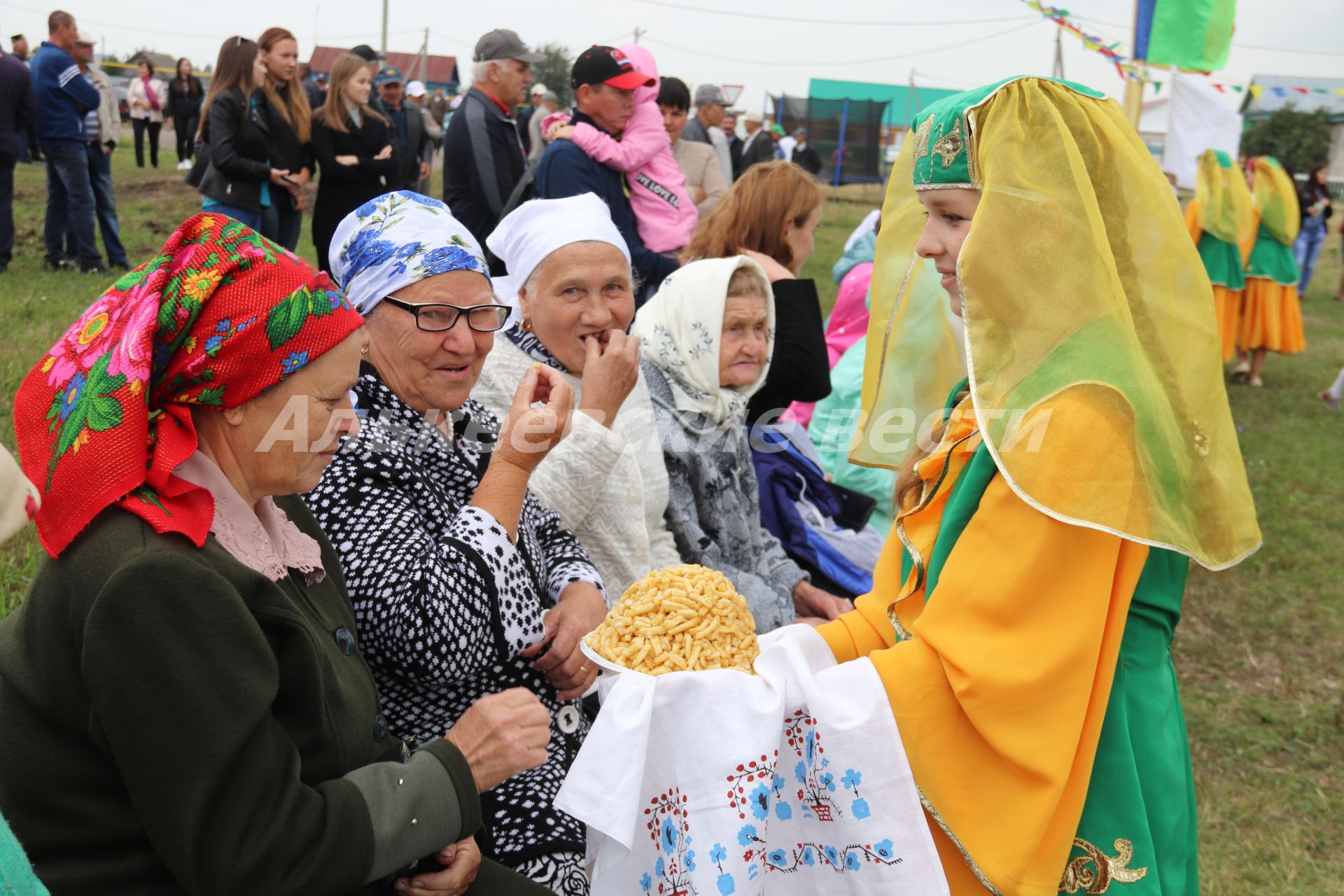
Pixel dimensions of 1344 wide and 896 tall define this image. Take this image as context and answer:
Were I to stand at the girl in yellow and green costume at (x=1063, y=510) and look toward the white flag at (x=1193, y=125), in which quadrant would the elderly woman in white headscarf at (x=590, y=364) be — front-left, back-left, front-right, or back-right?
front-left

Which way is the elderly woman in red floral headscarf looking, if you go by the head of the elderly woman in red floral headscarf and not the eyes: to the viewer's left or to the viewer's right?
to the viewer's right

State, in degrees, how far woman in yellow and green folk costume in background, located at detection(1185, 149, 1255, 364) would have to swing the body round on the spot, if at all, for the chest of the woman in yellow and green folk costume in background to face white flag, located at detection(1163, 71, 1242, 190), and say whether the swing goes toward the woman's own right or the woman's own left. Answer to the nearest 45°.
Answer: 0° — they already face it

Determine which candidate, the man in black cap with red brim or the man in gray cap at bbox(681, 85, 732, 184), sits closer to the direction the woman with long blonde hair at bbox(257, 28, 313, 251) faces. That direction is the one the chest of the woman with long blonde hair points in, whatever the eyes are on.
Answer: the man in black cap with red brim

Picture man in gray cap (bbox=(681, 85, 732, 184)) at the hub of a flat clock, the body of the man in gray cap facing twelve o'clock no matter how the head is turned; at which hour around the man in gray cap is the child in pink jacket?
The child in pink jacket is roughly at 3 o'clock from the man in gray cap.

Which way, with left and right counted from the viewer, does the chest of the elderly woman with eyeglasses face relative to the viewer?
facing the viewer and to the right of the viewer
